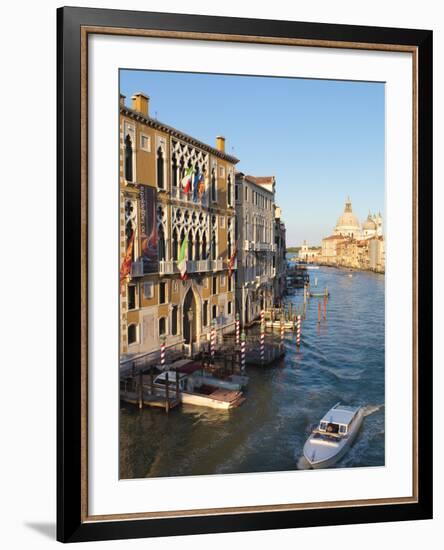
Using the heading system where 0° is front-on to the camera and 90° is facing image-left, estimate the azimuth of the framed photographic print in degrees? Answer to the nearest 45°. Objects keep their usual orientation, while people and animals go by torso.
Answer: approximately 315°
